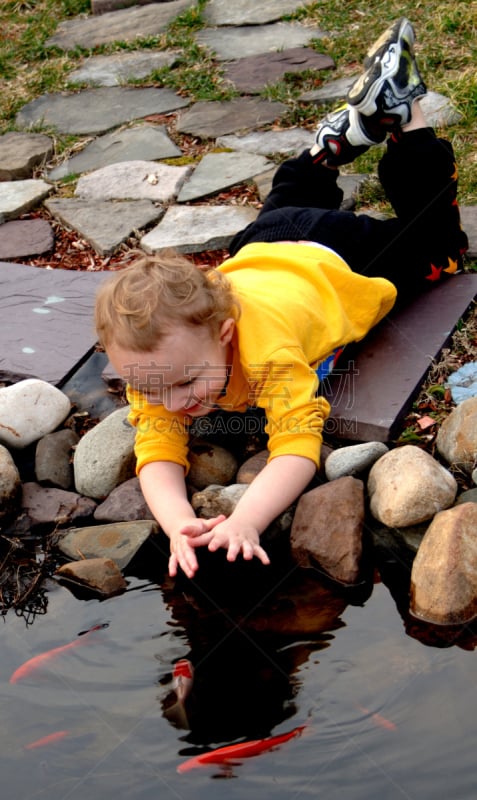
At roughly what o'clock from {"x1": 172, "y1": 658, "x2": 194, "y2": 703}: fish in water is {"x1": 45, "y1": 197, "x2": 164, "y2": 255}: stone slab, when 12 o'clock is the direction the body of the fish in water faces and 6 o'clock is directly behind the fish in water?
The stone slab is roughly at 12 o'clock from the fish in water.

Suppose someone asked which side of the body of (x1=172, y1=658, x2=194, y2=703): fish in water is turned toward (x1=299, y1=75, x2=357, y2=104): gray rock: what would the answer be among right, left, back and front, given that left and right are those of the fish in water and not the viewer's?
front

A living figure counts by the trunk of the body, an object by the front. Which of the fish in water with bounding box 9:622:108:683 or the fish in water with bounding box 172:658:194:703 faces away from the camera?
the fish in water with bounding box 172:658:194:703

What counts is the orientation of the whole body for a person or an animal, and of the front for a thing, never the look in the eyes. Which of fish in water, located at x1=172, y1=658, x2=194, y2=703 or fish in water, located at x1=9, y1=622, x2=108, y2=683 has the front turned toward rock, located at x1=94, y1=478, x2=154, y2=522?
fish in water, located at x1=172, y1=658, x2=194, y2=703

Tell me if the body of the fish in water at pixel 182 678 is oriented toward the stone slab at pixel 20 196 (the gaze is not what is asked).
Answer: yes

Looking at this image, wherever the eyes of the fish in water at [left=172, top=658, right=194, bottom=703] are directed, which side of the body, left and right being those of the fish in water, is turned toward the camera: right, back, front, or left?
back

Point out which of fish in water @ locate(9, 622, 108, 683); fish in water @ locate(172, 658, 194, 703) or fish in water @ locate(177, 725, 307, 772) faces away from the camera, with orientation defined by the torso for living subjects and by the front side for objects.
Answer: fish in water @ locate(172, 658, 194, 703)

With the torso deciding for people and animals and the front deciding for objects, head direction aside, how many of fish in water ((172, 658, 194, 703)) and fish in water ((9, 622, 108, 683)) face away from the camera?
1
